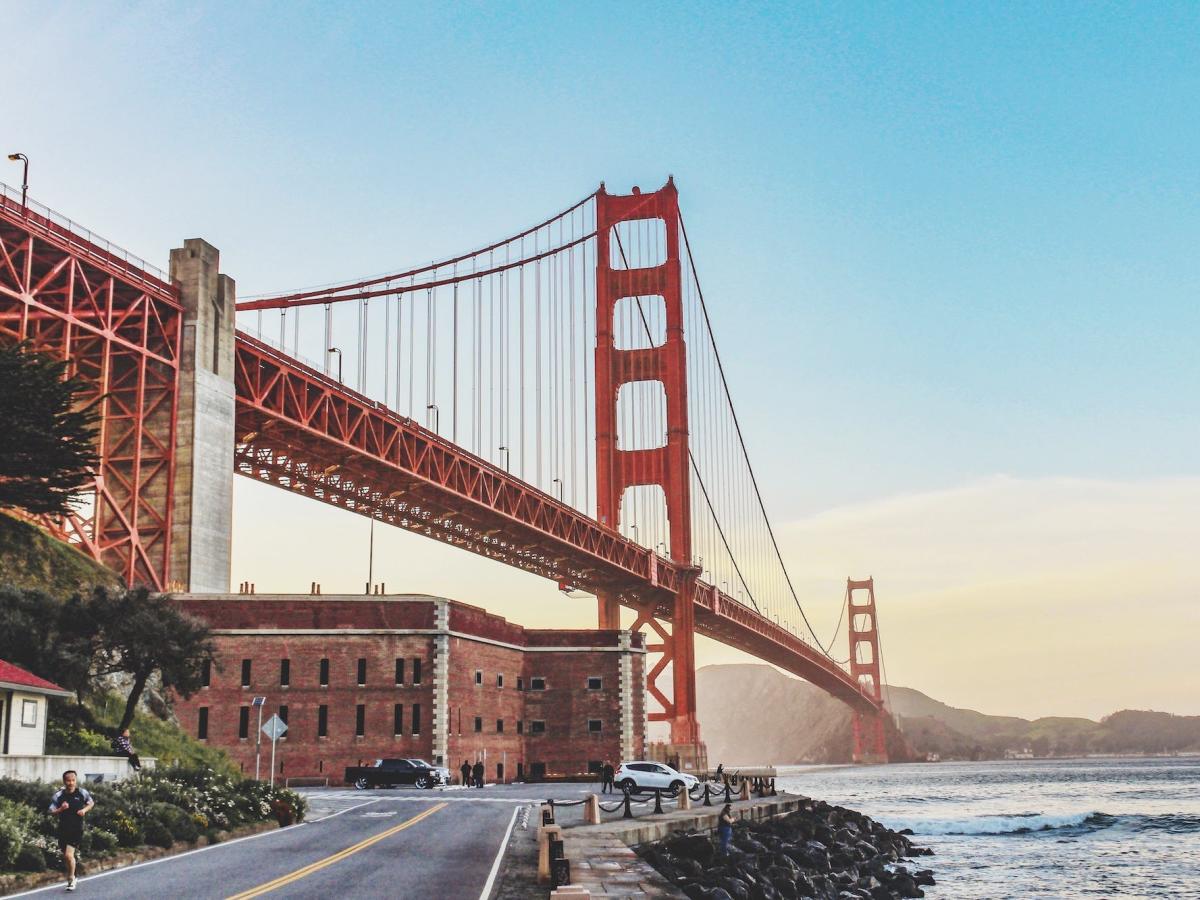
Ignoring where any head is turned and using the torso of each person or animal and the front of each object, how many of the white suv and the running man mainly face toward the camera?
1

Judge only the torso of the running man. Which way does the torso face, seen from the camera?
toward the camera

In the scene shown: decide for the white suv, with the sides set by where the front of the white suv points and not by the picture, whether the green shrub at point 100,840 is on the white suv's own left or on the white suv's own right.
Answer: on the white suv's own right

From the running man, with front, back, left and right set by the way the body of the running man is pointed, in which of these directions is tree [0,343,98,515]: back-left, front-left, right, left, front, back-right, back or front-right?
back

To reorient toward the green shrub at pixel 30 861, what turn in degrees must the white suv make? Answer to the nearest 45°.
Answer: approximately 90° to its right

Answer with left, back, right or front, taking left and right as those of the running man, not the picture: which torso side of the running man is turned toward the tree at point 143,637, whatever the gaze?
back

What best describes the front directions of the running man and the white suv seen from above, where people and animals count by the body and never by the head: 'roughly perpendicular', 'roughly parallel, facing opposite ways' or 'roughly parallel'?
roughly perpendicular
